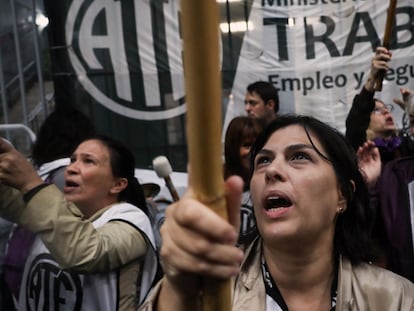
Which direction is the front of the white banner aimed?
toward the camera
